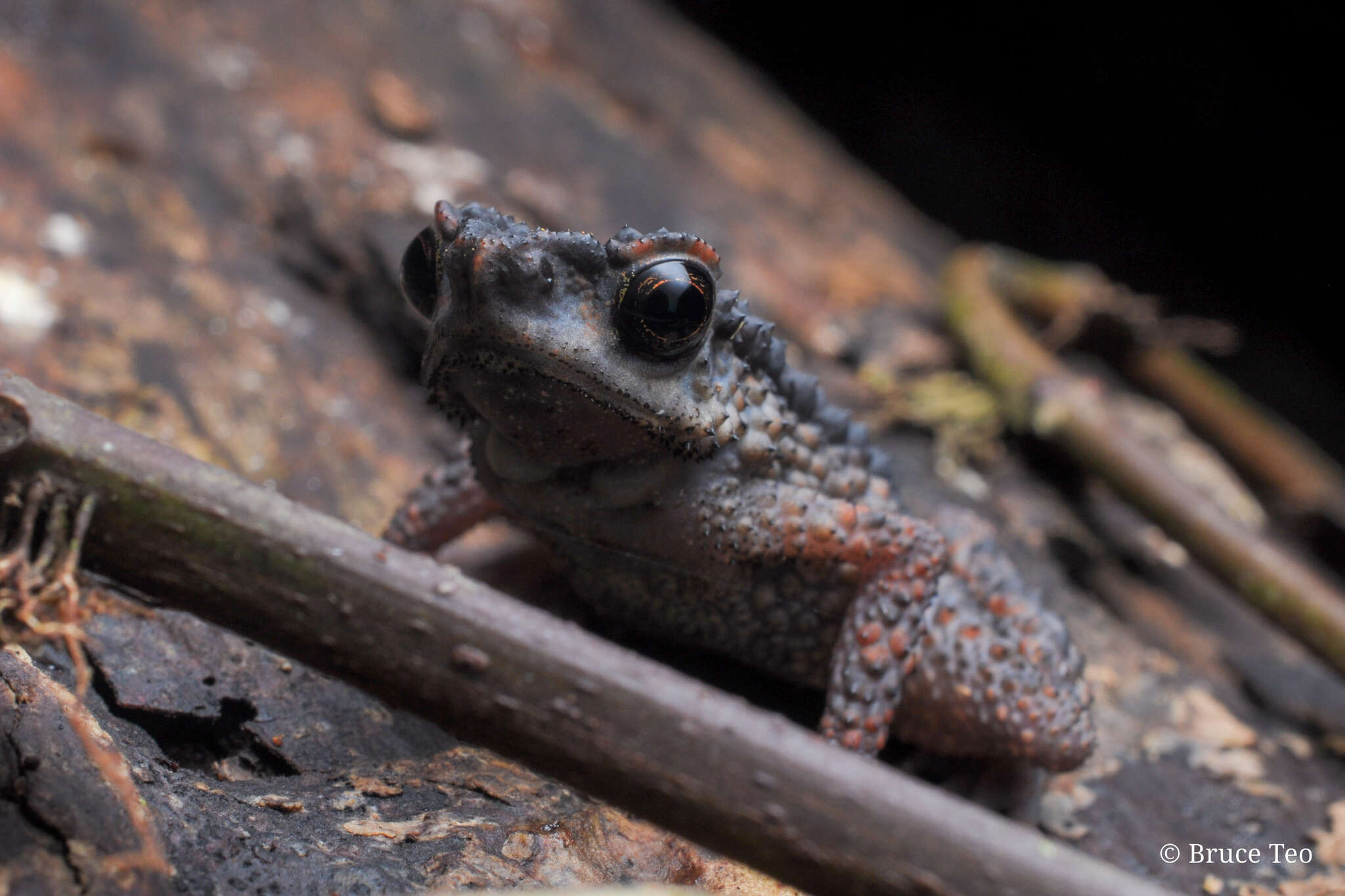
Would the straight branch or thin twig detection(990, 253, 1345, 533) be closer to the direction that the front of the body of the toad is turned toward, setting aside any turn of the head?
the straight branch

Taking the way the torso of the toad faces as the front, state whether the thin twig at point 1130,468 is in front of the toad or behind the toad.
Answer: behind

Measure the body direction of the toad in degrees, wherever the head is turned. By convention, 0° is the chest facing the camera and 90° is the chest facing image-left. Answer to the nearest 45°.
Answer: approximately 45°

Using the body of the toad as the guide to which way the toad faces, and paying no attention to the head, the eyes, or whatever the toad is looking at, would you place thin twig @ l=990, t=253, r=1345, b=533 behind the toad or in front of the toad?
behind

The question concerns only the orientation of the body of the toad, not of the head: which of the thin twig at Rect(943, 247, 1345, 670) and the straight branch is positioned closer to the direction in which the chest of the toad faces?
the straight branch
